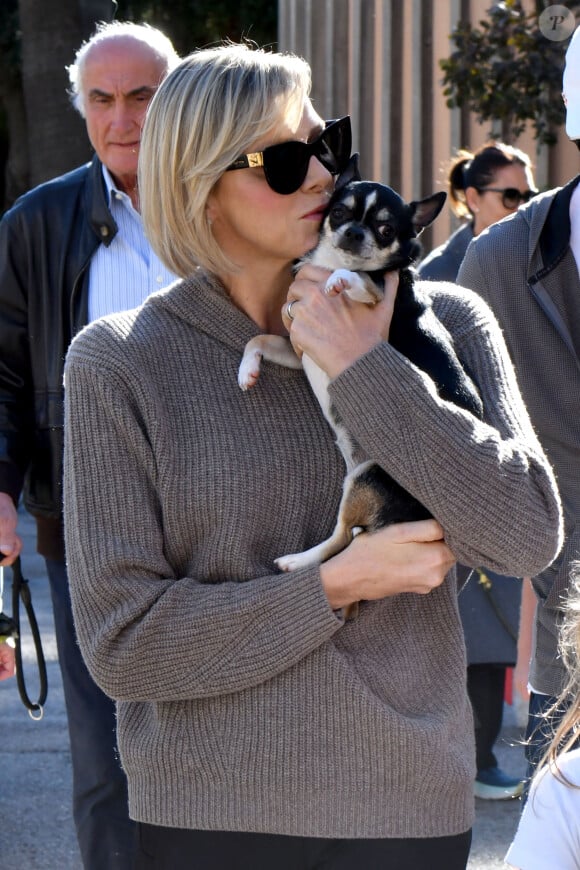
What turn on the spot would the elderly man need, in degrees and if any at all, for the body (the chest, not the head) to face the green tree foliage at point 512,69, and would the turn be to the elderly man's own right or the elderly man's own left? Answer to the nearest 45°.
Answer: approximately 90° to the elderly man's own left

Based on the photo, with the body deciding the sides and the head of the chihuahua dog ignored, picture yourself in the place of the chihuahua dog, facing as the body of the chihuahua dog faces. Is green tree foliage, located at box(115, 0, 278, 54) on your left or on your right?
on your right

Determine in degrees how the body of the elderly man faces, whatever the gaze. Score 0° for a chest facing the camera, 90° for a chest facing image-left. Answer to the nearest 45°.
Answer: approximately 315°

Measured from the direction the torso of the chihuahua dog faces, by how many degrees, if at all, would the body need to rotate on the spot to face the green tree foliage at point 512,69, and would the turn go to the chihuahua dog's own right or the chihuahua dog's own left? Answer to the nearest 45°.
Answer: approximately 135° to the chihuahua dog's own right

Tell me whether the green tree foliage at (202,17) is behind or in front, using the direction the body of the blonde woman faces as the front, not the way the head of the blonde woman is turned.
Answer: behind

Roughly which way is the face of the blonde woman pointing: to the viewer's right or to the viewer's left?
to the viewer's right

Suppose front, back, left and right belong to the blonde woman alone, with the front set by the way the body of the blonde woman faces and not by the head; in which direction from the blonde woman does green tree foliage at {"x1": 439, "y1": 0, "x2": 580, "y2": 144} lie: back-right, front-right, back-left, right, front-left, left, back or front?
back-left
